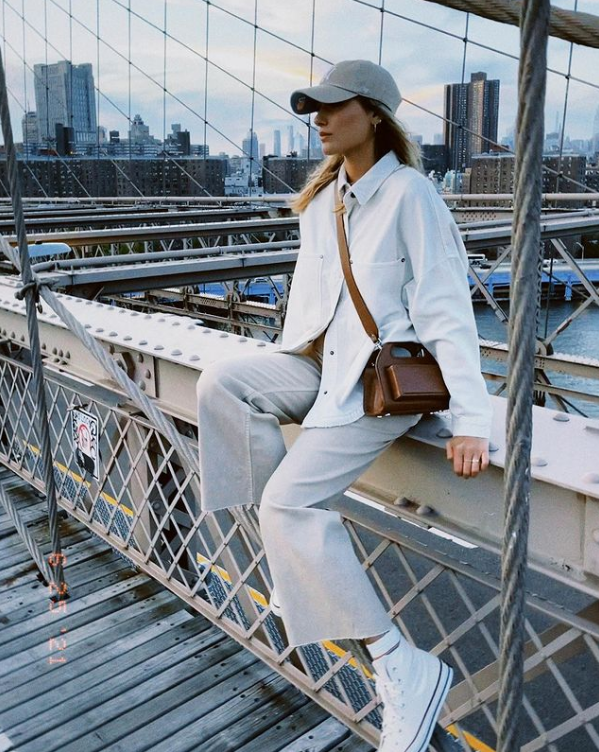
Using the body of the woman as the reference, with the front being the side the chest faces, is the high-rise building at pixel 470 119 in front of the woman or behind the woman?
behind

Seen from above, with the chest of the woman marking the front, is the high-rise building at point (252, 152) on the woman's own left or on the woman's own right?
on the woman's own right

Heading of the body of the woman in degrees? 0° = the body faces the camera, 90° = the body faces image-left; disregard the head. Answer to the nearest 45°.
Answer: approximately 45°

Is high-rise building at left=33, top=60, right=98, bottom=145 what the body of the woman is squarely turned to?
no

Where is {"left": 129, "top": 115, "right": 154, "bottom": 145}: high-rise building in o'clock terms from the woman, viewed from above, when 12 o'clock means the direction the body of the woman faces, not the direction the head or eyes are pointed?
The high-rise building is roughly at 4 o'clock from the woman.

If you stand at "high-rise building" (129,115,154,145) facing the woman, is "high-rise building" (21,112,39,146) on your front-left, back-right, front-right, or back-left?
back-right

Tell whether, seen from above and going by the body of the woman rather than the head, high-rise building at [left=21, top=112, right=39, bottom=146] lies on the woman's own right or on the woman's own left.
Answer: on the woman's own right

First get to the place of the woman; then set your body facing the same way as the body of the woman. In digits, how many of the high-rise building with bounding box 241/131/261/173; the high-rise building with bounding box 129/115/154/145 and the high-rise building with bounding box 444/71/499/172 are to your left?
0

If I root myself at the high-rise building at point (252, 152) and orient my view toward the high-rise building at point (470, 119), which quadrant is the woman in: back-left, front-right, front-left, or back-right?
front-right
